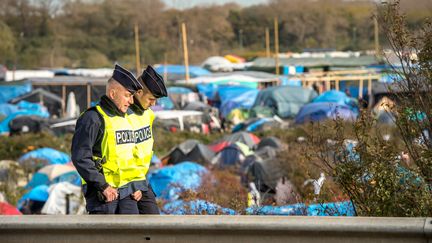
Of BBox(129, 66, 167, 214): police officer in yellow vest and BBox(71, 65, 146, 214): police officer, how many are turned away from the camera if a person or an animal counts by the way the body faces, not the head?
0

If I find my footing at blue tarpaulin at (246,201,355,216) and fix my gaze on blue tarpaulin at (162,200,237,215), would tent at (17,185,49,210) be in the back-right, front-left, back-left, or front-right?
front-right

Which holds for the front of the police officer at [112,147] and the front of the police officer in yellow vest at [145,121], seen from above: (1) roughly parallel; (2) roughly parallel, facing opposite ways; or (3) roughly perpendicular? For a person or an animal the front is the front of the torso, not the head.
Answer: roughly parallel

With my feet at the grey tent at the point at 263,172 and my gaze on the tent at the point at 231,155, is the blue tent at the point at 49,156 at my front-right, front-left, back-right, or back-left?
front-left
